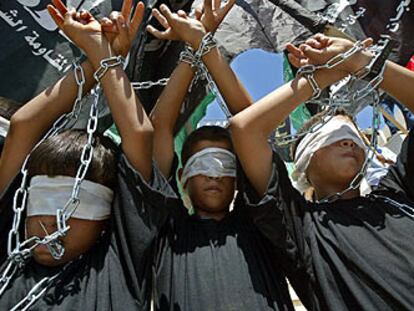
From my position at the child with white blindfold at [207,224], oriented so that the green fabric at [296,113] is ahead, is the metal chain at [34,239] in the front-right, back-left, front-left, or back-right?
back-left

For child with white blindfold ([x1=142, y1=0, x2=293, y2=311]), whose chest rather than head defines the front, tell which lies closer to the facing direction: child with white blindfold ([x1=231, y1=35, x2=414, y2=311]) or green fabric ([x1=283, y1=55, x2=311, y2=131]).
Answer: the child with white blindfold

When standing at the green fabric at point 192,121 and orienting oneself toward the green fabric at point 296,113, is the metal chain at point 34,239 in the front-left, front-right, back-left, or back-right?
back-right

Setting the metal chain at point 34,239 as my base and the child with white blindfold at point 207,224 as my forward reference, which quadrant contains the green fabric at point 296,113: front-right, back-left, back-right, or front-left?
front-left

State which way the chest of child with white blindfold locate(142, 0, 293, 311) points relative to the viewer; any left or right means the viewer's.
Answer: facing the viewer

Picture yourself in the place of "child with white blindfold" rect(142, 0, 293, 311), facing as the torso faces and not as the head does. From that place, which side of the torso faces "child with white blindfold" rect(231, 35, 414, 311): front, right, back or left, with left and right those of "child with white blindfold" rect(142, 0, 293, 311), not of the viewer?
left

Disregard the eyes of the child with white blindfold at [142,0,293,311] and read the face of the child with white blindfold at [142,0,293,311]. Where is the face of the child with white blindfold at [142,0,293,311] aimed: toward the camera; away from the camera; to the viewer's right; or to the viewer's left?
toward the camera

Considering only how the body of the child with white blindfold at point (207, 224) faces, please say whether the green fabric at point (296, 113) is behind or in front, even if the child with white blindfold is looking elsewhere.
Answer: behind

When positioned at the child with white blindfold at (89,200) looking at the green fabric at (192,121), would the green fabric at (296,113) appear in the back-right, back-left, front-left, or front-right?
front-right
